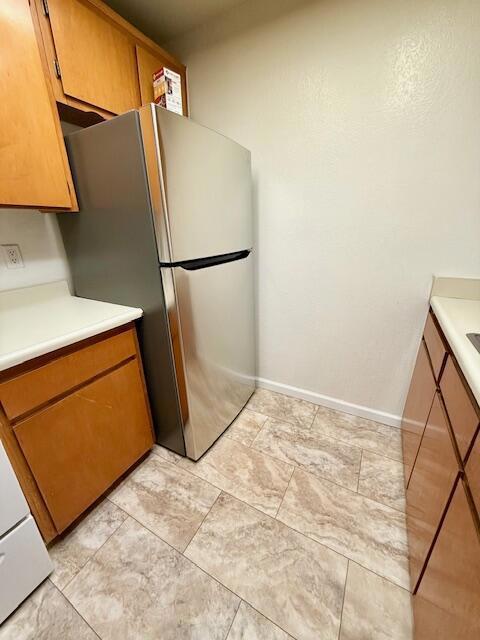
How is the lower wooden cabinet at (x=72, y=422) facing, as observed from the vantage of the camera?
facing the viewer and to the right of the viewer

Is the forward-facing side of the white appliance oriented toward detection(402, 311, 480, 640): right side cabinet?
yes

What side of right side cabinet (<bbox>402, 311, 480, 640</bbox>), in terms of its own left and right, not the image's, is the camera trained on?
left

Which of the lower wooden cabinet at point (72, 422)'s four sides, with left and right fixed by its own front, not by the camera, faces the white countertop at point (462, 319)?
front

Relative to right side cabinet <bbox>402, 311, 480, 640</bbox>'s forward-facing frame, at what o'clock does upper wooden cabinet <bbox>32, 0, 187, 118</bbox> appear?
The upper wooden cabinet is roughly at 12 o'clock from the right side cabinet.

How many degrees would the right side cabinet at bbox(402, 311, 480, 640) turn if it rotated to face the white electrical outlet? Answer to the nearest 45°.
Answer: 0° — it already faces it

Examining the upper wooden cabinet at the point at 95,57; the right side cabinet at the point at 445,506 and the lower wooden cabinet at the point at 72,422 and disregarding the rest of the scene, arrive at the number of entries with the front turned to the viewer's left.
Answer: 1

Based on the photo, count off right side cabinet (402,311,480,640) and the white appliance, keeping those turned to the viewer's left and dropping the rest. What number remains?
1
